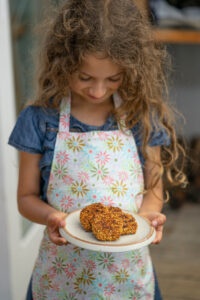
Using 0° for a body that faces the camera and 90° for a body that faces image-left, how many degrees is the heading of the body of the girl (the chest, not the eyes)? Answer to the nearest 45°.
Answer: approximately 0°

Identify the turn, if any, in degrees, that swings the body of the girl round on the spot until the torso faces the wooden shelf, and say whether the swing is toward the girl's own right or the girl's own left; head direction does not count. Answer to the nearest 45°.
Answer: approximately 180°
